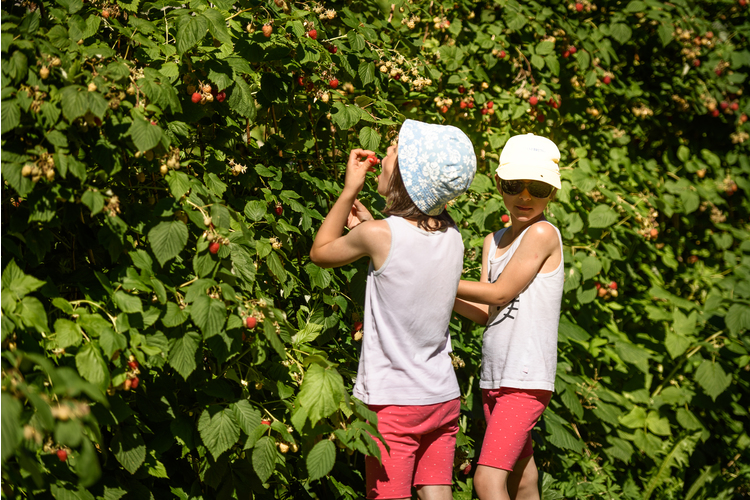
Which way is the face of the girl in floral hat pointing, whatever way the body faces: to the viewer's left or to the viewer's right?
to the viewer's left

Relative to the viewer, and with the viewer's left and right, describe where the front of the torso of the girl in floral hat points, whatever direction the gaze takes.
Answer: facing away from the viewer and to the left of the viewer
